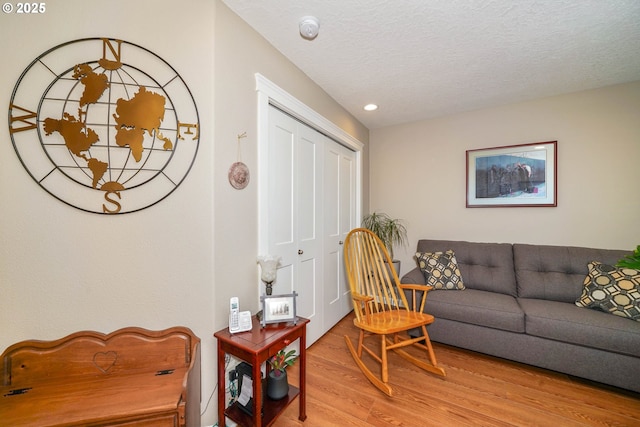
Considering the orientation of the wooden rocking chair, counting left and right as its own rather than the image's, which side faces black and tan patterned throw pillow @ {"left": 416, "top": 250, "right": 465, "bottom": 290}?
left

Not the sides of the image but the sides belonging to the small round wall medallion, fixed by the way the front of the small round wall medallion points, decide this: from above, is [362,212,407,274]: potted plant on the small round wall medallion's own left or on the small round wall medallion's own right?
on the small round wall medallion's own left

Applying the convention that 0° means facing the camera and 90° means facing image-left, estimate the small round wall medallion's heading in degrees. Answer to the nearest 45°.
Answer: approximately 315°

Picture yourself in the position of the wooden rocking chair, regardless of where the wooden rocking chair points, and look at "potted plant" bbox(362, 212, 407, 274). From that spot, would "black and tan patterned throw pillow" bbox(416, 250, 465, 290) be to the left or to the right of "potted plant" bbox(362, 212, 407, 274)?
right

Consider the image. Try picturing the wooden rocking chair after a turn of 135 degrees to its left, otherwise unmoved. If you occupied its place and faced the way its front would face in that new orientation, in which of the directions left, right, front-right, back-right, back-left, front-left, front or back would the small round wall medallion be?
back-left

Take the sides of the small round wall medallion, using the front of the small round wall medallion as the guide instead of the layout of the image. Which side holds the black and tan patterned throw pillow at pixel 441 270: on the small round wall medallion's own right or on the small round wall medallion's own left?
on the small round wall medallion's own left

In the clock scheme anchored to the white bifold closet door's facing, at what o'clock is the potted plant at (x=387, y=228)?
The potted plant is roughly at 9 o'clock from the white bifold closet door.

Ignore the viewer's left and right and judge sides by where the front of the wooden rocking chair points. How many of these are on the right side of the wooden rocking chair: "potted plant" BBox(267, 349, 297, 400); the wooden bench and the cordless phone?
3

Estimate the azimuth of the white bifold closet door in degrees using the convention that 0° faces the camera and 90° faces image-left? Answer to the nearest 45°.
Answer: approximately 315°

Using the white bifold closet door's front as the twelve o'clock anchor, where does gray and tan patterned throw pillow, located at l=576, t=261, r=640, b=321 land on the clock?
The gray and tan patterned throw pillow is roughly at 11 o'clock from the white bifold closet door.
